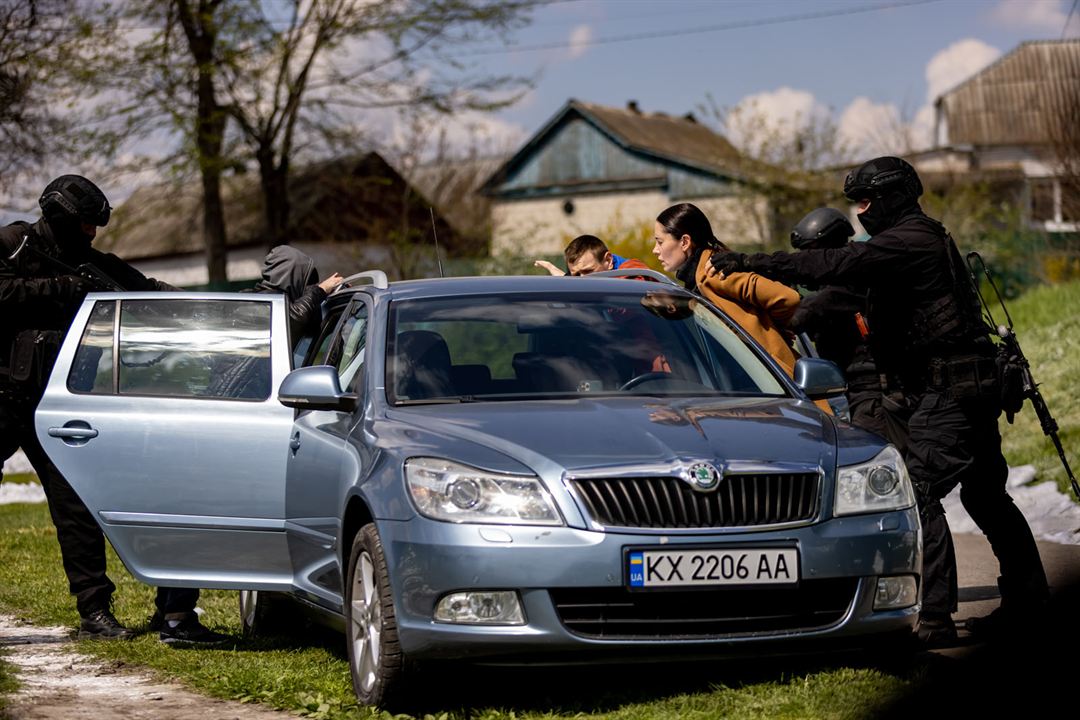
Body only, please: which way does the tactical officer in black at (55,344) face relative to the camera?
to the viewer's right

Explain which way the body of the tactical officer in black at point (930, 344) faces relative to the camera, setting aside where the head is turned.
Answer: to the viewer's left

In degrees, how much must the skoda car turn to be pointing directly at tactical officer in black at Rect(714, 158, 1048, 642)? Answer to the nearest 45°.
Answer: approximately 90° to its left

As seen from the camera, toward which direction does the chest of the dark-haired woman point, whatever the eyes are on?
to the viewer's left

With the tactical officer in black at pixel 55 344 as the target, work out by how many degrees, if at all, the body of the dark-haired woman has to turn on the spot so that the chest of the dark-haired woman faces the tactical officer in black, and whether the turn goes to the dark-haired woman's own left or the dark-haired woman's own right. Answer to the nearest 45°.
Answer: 0° — they already face them

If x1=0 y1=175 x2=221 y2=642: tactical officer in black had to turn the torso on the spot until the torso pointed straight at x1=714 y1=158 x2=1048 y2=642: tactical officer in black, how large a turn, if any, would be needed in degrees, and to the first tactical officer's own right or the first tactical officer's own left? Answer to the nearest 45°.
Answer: approximately 45° to the first tactical officer's own right

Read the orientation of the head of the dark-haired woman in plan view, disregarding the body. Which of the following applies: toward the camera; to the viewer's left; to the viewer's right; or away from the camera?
to the viewer's left

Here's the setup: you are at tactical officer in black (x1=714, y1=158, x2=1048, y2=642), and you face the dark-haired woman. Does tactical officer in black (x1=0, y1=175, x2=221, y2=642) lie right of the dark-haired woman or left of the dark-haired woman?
left

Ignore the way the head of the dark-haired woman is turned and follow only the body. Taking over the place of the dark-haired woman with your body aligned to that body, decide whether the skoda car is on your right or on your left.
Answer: on your left

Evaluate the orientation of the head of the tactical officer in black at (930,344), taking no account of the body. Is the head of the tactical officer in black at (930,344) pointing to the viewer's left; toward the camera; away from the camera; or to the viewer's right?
to the viewer's left
